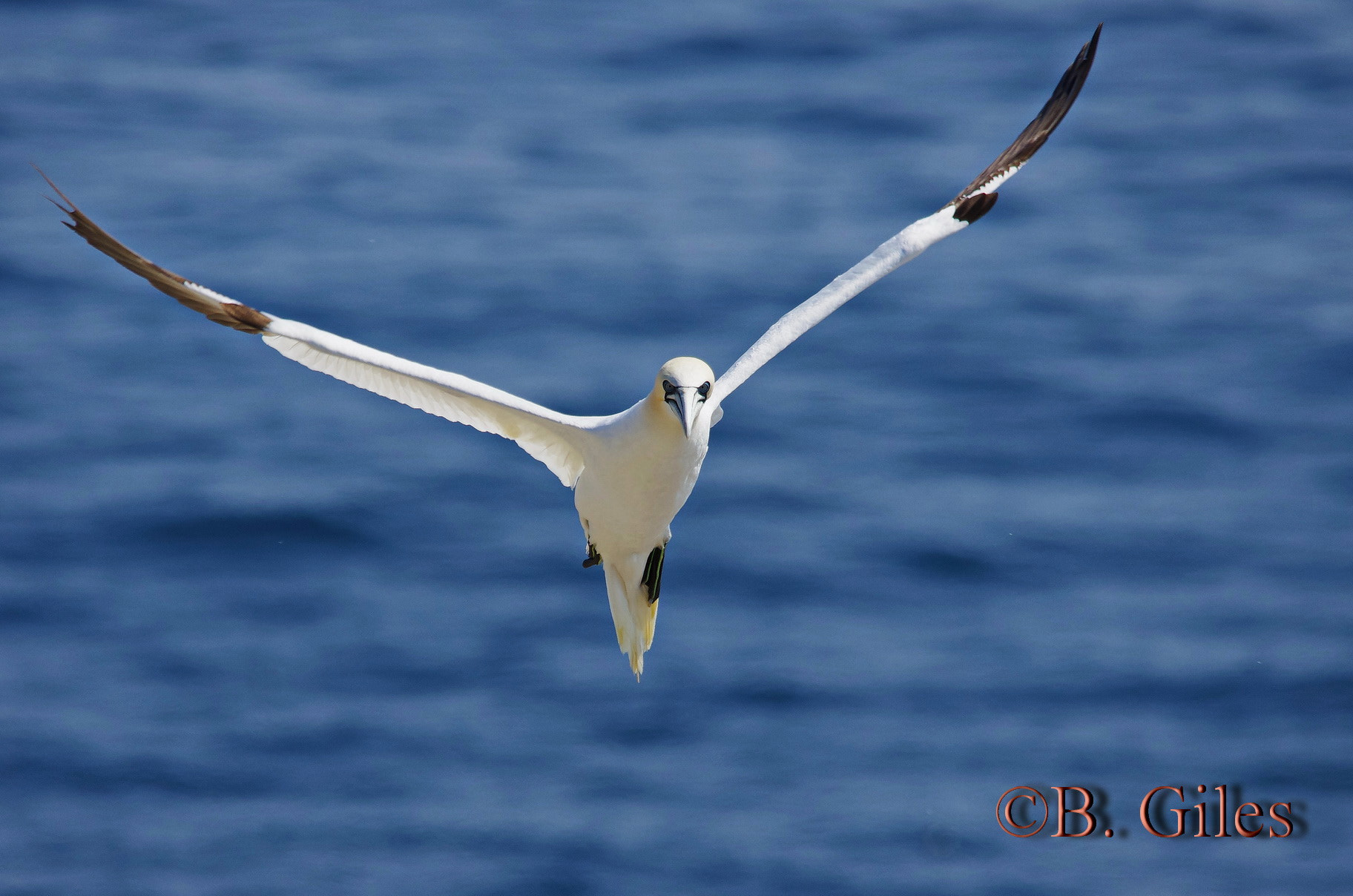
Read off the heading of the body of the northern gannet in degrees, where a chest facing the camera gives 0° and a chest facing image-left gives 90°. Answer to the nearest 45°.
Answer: approximately 0°
